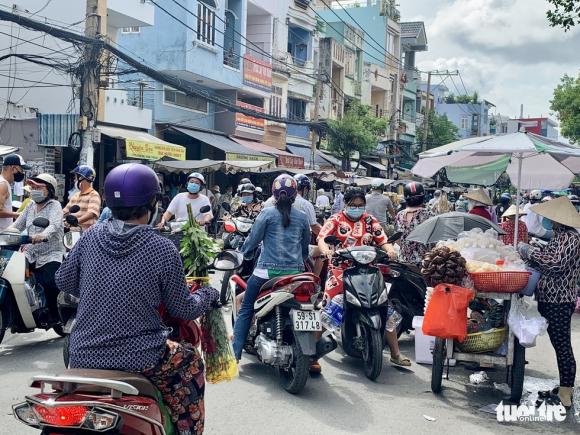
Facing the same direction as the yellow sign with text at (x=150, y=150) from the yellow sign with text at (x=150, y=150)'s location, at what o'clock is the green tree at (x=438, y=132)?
The green tree is roughly at 9 o'clock from the yellow sign with text.

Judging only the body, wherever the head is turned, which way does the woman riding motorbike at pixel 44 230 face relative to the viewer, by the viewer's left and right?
facing the viewer and to the left of the viewer

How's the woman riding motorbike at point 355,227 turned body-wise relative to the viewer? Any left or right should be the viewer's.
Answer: facing the viewer

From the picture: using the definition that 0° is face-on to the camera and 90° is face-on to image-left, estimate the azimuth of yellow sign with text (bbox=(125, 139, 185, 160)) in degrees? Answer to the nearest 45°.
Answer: approximately 315°

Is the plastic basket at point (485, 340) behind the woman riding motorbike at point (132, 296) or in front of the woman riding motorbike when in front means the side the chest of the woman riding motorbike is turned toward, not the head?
in front

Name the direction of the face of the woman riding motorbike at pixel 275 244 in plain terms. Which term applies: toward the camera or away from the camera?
away from the camera

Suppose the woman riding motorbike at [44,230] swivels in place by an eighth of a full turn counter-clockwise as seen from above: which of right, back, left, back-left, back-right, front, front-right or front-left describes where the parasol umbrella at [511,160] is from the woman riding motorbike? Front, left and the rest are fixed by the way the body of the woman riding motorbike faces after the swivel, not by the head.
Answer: left

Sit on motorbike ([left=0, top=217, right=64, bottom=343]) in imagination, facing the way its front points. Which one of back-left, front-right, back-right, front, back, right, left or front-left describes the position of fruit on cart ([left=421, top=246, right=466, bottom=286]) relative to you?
left

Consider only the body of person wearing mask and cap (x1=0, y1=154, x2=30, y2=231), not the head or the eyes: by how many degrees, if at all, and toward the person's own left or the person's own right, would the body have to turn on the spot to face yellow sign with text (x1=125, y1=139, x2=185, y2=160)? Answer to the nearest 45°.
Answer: approximately 90° to the person's own left

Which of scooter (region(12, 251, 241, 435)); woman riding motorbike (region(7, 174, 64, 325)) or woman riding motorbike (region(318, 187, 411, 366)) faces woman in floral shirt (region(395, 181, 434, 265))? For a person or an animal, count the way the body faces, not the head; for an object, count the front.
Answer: the scooter

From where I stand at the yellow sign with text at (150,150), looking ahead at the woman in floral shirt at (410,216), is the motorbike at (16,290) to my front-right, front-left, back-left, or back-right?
front-right

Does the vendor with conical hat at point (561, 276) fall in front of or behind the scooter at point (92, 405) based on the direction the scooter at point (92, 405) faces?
in front

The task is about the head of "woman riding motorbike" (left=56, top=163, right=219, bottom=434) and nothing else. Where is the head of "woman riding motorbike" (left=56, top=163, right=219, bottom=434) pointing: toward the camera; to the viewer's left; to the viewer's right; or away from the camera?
away from the camera

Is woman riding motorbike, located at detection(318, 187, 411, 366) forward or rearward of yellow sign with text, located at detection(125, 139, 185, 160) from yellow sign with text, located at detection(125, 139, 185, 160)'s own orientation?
forward

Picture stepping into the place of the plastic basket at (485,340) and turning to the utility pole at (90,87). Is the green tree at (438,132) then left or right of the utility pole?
right
